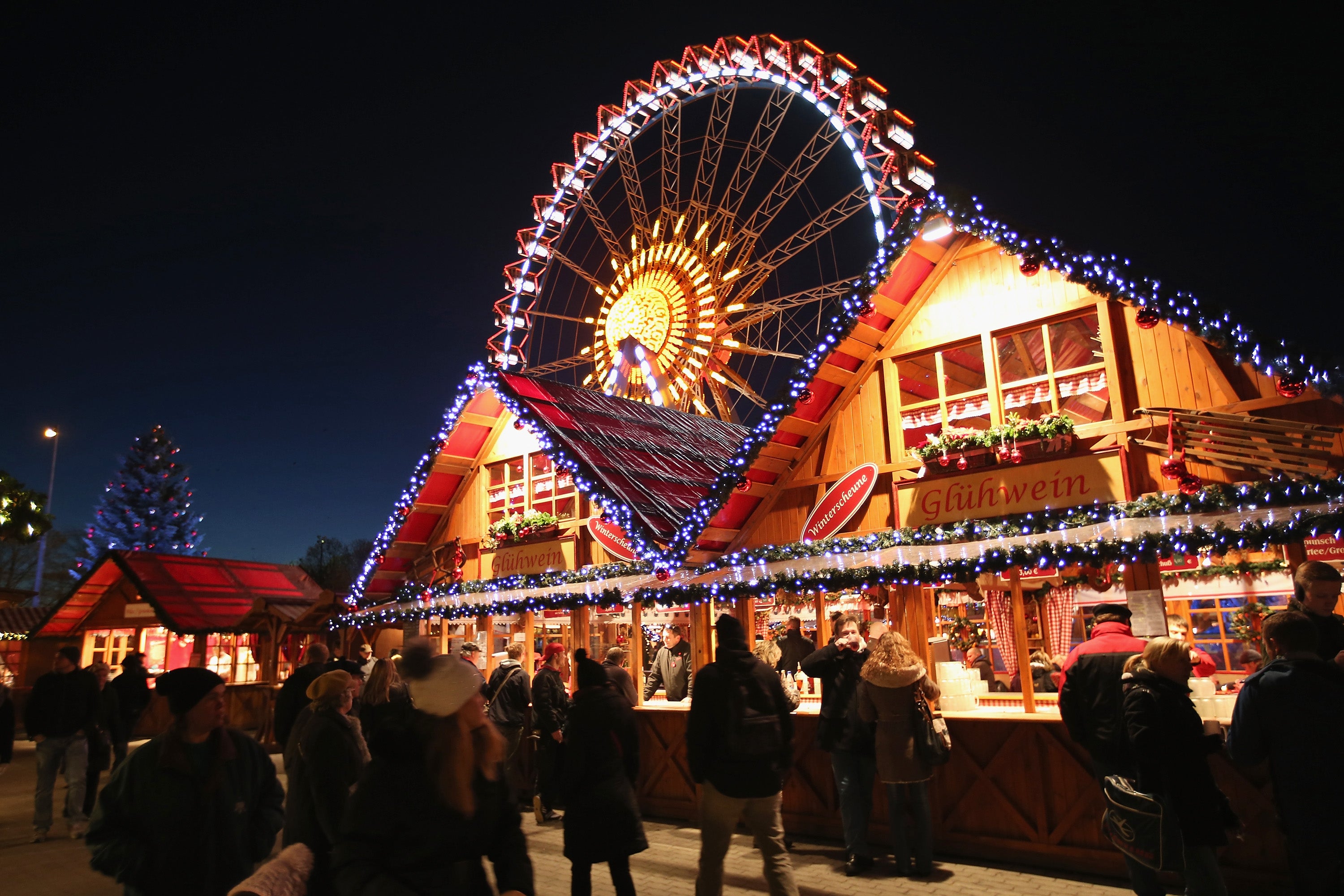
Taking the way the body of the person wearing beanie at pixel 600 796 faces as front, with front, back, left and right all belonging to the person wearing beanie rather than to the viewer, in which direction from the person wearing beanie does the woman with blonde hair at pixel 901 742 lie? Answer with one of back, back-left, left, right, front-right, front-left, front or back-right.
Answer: right

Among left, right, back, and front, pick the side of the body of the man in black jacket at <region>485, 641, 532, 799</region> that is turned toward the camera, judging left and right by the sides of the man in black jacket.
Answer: back

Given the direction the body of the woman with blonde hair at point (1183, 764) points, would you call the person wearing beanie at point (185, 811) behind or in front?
behind

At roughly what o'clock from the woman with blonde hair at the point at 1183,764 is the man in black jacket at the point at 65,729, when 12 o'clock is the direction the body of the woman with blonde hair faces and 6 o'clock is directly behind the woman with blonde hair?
The man in black jacket is roughly at 6 o'clock from the woman with blonde hair.

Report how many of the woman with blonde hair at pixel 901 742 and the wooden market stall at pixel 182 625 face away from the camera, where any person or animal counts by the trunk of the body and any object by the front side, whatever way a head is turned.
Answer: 1

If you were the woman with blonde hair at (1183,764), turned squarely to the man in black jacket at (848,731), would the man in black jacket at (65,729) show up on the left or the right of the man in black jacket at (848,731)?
left

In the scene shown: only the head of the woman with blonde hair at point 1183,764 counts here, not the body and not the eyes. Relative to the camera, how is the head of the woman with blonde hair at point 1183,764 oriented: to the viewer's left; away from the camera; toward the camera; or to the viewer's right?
to the viewer's right

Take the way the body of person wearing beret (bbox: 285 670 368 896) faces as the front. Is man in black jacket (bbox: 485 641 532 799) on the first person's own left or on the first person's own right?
on the first person's own left

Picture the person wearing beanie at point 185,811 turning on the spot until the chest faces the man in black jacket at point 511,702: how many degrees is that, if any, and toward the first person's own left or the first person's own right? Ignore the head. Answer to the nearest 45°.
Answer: approximately 90° to the first person's own left

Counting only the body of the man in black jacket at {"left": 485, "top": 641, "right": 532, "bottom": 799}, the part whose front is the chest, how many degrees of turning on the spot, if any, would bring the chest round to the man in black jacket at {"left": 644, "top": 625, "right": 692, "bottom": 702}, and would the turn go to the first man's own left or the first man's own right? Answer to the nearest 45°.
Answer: approximately 45° to the first man's own right

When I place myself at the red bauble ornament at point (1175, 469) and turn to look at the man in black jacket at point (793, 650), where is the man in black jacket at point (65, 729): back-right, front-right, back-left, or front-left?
front-left

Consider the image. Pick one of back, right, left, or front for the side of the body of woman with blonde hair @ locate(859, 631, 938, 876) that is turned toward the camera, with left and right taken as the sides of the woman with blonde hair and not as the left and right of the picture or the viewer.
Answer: back
